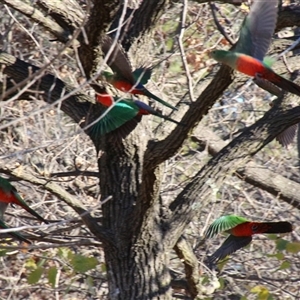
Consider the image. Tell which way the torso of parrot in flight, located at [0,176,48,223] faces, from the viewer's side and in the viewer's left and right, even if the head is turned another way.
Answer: facing to the left of the viewer

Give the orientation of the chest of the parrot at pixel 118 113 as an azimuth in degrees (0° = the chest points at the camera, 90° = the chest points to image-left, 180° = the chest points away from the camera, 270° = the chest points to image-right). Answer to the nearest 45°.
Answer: approximately 90°

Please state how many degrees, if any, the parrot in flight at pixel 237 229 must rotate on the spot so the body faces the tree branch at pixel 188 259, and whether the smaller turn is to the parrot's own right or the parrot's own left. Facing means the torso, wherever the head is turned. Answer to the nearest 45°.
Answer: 0° — it already faces it

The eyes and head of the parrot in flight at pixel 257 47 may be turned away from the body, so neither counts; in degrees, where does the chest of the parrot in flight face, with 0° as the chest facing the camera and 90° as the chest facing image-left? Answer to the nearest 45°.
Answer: approximately 90°

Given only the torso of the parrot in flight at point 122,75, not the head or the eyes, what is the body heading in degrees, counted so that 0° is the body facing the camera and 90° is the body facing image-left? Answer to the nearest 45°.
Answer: approximately 90°

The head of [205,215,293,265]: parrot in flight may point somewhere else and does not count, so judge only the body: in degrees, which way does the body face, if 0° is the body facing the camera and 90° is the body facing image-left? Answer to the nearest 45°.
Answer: approximately 90°
